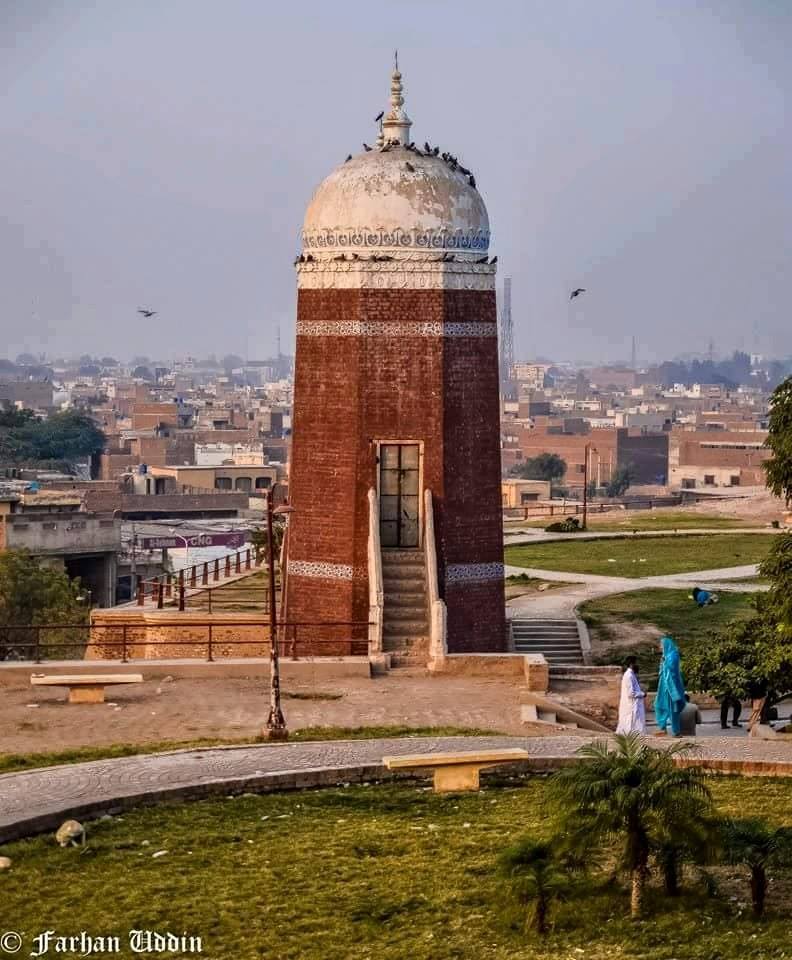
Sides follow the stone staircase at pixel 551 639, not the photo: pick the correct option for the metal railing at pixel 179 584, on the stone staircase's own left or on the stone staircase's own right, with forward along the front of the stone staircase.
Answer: on the stone staircase's own right

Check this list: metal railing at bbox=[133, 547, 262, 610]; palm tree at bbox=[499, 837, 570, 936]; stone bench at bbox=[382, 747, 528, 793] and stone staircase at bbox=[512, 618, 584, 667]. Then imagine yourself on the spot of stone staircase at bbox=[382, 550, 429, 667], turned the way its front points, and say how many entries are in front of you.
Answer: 2

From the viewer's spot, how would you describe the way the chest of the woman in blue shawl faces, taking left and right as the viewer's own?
facing to the left of the viewer

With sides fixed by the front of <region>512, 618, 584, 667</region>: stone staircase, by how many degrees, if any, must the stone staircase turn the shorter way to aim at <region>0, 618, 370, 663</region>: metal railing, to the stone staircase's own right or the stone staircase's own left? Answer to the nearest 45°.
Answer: approximately 45° to the stone staircase's own right

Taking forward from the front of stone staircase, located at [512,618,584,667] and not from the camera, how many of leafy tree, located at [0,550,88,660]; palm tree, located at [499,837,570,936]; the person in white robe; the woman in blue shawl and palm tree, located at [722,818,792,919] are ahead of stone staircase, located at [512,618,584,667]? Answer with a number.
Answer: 4

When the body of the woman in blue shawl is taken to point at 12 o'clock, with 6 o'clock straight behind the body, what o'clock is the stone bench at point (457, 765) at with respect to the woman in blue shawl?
The stone bench is roughly at 10 o'clock from the woman in blue shawl.

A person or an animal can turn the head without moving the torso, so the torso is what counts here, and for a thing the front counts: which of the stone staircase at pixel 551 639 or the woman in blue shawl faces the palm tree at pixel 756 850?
the stone staircase

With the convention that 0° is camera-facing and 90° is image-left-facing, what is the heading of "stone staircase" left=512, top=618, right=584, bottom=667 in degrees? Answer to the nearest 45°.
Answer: approximately 0°

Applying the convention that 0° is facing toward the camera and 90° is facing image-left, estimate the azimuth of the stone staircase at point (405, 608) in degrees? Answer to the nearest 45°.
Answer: approximately 0°

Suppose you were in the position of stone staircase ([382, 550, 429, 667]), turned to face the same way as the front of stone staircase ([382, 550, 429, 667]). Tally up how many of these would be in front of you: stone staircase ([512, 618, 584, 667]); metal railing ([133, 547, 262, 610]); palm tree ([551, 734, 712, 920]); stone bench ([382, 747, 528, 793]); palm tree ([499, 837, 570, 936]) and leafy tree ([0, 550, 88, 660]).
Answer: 3
